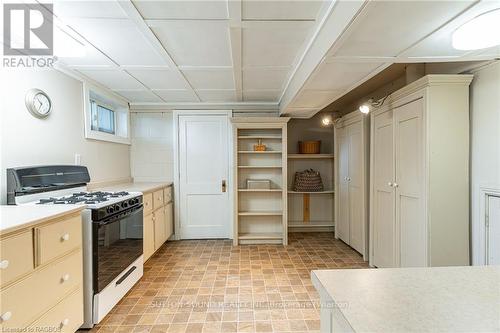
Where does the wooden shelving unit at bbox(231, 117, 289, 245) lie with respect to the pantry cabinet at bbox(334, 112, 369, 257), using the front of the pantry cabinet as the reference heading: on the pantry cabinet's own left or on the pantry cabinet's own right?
on the pantry cabinet's own right

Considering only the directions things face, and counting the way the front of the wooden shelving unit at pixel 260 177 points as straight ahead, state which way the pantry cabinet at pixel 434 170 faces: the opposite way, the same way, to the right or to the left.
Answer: to the right

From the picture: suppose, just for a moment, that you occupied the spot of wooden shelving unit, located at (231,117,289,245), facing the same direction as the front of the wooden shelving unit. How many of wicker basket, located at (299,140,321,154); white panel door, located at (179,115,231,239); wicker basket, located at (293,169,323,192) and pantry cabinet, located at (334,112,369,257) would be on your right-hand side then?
1

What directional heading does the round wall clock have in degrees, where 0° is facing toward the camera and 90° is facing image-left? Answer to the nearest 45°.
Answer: approximately 315°

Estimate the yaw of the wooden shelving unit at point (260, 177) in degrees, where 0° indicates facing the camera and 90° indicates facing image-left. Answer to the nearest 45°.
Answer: approximately 0°

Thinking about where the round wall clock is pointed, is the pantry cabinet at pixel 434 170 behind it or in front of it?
in front

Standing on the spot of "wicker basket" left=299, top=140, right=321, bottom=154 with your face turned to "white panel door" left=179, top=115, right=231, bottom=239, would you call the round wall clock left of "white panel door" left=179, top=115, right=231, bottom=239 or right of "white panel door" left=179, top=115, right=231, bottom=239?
left

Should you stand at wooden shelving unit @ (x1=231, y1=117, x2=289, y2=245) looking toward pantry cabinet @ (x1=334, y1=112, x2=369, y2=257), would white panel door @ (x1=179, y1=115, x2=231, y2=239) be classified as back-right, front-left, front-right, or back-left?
back-right

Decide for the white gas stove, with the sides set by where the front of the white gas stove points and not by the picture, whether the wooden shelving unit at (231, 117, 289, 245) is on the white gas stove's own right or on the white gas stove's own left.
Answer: on the white gas stove's own left

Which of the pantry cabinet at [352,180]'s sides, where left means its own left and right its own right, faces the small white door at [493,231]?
left
